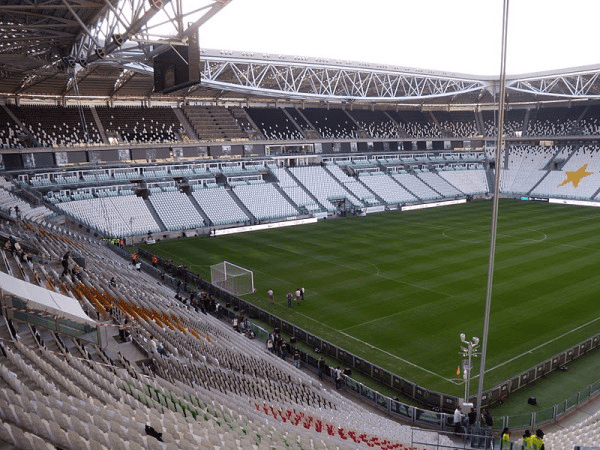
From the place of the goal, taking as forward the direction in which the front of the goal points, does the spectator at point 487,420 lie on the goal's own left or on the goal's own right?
on the goal's own right

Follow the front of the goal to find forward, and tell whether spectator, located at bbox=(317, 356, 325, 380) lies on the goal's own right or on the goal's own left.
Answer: on the goal's own right

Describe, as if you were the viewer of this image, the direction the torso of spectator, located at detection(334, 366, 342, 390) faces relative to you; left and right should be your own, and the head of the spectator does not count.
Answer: facing away from the viewer and to the right of the viewer

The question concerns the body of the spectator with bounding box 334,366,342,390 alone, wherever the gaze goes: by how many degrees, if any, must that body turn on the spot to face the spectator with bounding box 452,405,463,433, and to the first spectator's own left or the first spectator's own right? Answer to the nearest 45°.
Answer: approximately 90° to the first spectator's own right

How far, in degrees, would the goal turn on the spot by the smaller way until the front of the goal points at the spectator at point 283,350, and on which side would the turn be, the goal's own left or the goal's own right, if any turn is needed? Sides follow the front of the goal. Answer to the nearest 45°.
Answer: approximately 135° to the goal's own right

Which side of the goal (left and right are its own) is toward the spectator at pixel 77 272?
back

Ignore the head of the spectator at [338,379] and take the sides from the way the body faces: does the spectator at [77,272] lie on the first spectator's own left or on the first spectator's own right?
on the first spectator's own left

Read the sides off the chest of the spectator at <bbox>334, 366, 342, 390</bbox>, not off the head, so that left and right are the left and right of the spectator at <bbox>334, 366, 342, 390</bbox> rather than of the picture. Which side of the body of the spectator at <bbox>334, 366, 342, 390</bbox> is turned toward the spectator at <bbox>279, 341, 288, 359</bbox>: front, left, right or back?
left

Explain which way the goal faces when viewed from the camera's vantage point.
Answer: facing away from the viewer and to the right of the viewer

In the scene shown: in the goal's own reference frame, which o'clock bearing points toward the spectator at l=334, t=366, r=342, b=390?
The spectator is roughly at 4 o'clock from the goal.

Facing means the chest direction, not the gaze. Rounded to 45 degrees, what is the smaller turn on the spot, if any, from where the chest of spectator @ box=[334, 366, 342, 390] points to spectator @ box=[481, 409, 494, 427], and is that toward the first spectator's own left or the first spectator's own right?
approximately 90° to the first spectator's own right

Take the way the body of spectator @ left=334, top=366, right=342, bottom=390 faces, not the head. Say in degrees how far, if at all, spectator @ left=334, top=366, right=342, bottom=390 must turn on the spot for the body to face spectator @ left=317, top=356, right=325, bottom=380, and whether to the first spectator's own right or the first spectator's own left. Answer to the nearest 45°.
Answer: approximately 90° to the first spectator's own left
